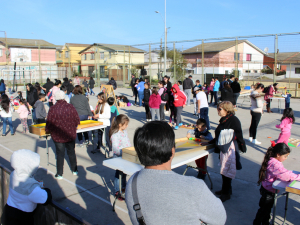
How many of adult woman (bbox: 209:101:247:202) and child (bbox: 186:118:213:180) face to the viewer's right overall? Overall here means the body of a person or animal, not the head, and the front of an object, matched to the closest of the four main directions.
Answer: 0

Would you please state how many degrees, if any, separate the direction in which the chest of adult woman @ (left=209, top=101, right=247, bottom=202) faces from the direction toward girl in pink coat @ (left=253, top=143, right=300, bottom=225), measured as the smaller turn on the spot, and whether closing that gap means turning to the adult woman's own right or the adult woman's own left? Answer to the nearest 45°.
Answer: approximately 135° to the adult woman's own left

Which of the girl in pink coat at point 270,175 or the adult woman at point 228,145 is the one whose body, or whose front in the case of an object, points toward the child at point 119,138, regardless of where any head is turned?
the adult woman

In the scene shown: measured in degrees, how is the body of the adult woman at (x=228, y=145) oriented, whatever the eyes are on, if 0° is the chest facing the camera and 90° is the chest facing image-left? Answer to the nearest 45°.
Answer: approximately 90°

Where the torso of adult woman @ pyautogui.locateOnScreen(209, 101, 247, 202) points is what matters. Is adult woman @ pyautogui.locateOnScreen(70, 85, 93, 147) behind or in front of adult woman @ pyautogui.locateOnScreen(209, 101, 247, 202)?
in front

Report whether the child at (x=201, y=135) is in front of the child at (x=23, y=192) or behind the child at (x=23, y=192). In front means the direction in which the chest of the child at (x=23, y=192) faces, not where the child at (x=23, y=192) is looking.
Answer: in front

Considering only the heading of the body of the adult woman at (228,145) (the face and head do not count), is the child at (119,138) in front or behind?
in front

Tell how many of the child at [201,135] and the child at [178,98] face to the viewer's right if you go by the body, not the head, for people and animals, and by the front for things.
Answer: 0
